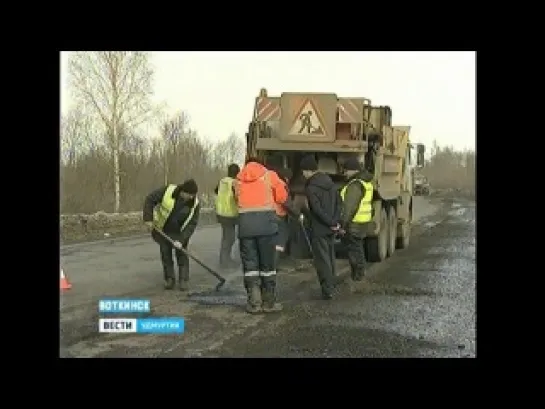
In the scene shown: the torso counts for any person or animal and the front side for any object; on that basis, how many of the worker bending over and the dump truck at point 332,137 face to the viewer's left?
0

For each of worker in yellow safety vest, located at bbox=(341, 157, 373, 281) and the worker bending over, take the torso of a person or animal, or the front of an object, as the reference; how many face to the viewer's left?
1

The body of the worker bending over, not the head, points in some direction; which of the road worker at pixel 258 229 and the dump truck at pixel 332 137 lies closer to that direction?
the road worker

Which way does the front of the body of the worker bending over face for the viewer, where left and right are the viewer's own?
facing the viewer and to the right of the viewer

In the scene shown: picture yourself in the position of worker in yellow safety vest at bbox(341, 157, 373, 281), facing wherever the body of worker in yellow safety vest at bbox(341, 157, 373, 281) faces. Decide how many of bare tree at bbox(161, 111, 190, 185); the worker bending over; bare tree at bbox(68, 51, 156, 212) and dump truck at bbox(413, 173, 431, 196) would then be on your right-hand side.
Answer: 1

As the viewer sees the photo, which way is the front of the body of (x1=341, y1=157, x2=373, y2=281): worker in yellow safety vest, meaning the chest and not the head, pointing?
to the viewer's left

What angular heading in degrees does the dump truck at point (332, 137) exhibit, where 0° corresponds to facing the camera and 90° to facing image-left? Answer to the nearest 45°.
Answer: approximately 225°

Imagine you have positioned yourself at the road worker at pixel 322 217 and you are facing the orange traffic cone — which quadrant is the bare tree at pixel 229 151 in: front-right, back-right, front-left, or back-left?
front-right

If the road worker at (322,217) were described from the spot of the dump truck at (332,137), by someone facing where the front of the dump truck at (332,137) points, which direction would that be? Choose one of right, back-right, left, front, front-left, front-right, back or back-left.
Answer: back-right

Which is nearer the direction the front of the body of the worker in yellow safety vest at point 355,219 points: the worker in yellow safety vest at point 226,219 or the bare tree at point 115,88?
the worker in yellow safety vest
